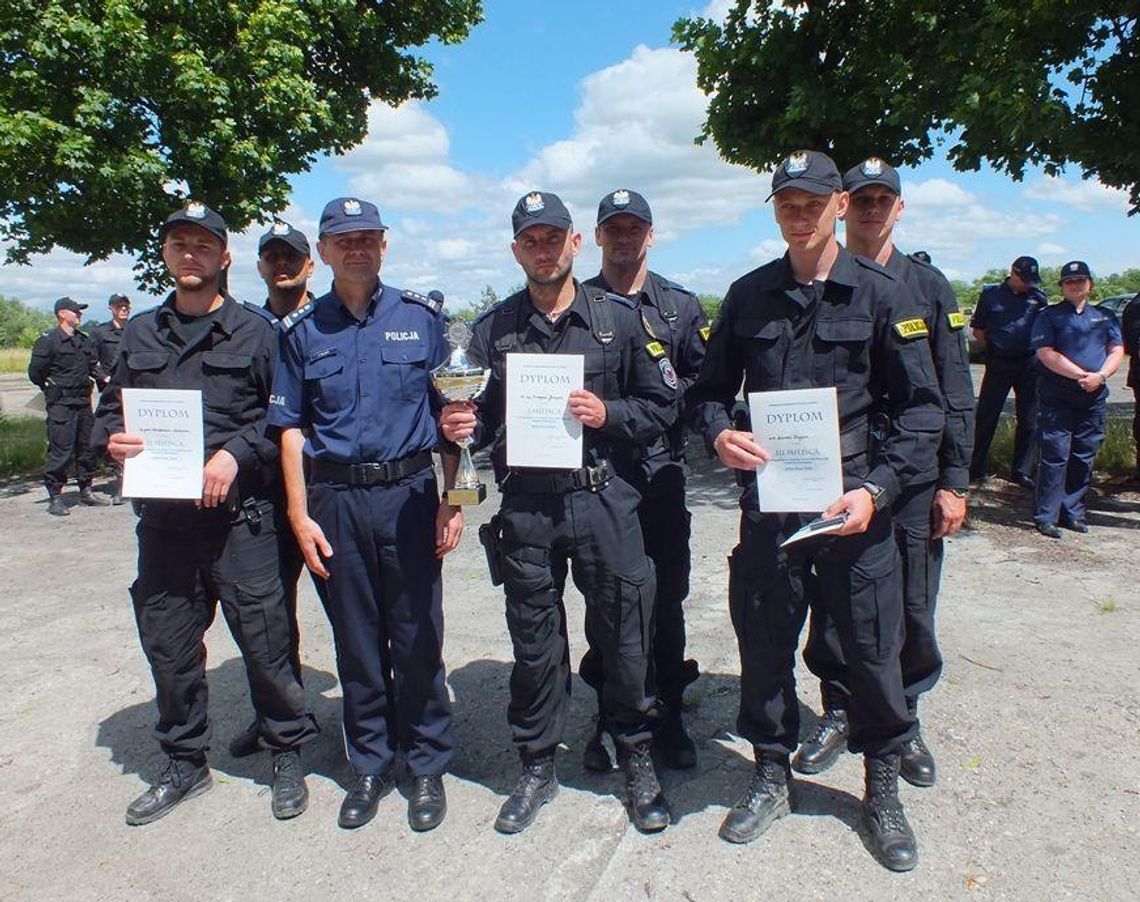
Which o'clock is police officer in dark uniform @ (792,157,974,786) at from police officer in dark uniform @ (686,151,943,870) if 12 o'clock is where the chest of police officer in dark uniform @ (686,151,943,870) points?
police officer in dark uniform @ (792,157,974,786) is roughly at 7 o'clock from police officer in dark uniform @ (686,151,943,870).

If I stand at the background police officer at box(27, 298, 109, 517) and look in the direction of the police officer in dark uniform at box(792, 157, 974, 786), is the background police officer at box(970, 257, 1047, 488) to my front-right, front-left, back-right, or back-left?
front-left

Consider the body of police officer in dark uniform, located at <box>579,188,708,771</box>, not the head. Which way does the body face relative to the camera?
toward the camera

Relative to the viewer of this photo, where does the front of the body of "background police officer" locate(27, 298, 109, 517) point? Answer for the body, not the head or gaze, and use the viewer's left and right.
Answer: facing the viewer and to the right of the viewer

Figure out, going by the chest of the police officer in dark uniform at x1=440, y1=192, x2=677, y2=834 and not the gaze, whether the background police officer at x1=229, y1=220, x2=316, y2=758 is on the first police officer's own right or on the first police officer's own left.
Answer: on the first police officer's own right

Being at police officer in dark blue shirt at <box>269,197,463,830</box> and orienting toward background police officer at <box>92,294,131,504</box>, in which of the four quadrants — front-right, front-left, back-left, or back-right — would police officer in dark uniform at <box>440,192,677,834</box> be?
back-right

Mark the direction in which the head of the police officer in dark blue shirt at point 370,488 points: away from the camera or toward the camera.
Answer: toward the camera

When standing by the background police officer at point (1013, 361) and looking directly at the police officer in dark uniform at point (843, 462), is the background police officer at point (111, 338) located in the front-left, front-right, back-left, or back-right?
front-right

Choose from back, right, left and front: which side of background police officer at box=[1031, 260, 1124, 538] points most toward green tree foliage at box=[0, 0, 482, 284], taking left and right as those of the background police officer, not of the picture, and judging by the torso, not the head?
right

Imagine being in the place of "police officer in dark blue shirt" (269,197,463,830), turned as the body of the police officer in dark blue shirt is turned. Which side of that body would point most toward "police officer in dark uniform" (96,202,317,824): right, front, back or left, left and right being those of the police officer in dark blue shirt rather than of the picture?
right

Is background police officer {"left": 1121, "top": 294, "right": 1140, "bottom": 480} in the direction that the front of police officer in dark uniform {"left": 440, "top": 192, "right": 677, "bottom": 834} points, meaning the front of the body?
no

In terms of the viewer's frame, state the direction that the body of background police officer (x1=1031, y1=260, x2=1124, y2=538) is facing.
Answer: toward the camera

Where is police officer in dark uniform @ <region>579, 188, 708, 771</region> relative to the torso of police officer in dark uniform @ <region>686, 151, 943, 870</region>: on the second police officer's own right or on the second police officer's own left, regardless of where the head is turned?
on the second police officer's own right

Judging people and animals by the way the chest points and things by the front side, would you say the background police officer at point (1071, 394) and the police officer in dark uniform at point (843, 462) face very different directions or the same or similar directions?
same or similar directions

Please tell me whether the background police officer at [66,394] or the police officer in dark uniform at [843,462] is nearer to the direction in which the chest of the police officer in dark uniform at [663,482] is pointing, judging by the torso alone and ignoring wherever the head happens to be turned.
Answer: the police officer in dark uniform

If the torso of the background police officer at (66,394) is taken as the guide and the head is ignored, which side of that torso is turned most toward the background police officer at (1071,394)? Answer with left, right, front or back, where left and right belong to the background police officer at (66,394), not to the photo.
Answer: front

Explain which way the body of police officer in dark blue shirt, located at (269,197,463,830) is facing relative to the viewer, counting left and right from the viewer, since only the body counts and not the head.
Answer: facing the viewer
